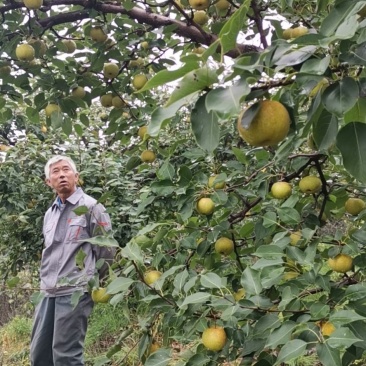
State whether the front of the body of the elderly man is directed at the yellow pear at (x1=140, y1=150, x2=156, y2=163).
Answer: no

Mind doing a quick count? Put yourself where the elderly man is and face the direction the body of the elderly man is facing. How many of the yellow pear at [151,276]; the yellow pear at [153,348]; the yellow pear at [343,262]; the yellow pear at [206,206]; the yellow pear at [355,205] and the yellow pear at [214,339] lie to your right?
0

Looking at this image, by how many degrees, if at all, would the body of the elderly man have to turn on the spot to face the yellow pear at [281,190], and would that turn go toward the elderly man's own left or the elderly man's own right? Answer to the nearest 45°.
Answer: approximately 90° to the elderly man's own left

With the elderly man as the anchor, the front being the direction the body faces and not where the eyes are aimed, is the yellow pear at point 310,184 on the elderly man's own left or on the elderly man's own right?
on the elderly man's own left

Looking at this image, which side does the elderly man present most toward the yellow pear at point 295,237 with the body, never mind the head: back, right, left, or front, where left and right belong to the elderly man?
left

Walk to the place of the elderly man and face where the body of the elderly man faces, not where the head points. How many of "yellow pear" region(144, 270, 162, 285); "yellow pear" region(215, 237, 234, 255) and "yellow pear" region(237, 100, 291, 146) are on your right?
0

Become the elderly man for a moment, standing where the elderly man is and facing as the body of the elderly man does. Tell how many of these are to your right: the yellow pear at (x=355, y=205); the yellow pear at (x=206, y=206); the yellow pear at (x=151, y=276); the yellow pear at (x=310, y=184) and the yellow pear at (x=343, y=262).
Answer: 0

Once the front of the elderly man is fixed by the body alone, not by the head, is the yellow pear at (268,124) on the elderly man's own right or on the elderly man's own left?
on the elderly man's own left

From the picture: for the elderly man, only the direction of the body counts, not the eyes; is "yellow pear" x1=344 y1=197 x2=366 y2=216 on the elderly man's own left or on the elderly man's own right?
on the elderly man's own left

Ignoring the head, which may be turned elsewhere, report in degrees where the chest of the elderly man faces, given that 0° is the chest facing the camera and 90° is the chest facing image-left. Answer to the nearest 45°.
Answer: approximately 45°

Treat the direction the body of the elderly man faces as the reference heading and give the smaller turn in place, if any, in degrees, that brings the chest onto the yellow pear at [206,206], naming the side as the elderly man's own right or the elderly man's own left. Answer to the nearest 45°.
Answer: approximately 45° to the elderly man's own left
